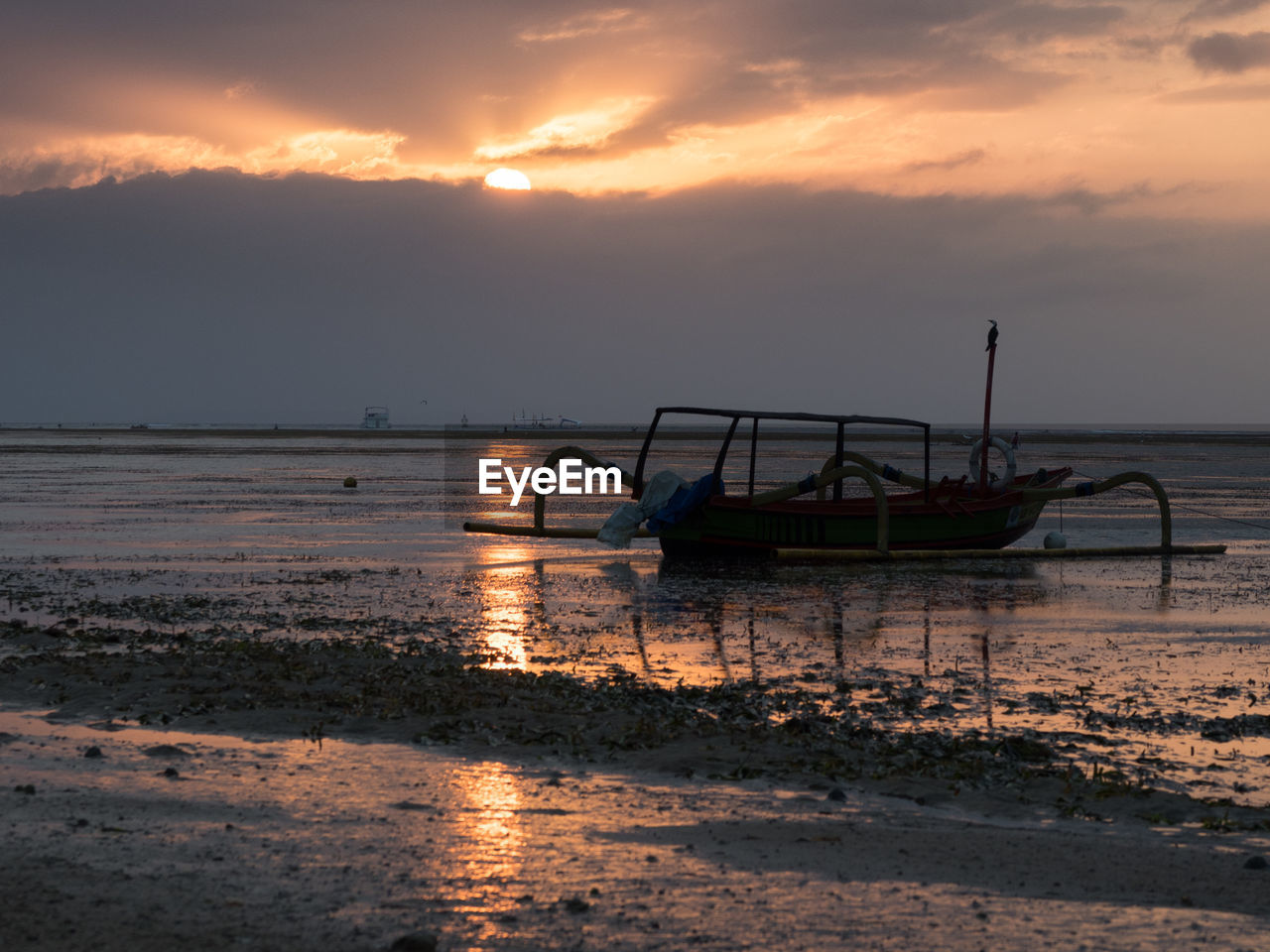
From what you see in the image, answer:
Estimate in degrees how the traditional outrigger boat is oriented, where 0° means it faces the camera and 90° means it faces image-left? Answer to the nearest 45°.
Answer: approximately 270°
